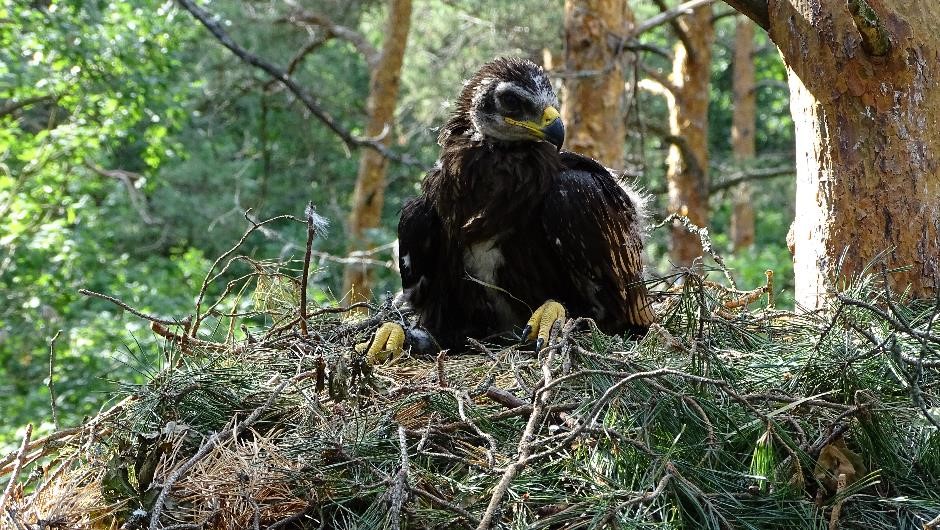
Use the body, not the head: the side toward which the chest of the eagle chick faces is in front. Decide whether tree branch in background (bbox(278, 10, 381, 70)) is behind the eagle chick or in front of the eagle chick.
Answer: behind

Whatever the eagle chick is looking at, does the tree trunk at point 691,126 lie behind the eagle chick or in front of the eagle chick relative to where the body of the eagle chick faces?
behind

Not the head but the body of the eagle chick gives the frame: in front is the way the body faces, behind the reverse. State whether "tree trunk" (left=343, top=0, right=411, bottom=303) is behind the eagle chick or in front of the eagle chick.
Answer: behind

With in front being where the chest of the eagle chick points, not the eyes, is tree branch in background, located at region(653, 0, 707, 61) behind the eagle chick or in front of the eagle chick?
behind

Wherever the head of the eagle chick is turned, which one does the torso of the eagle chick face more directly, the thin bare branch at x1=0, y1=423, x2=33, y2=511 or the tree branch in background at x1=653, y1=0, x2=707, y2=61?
the thin bare branch

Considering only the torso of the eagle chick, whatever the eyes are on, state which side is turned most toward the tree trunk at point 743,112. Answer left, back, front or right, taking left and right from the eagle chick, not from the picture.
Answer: back

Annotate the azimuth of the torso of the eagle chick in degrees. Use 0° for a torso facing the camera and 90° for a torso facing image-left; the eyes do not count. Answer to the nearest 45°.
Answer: approximately 0°

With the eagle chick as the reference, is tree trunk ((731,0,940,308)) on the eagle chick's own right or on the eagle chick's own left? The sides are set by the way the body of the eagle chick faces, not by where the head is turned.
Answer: on the eagle chick's own left
